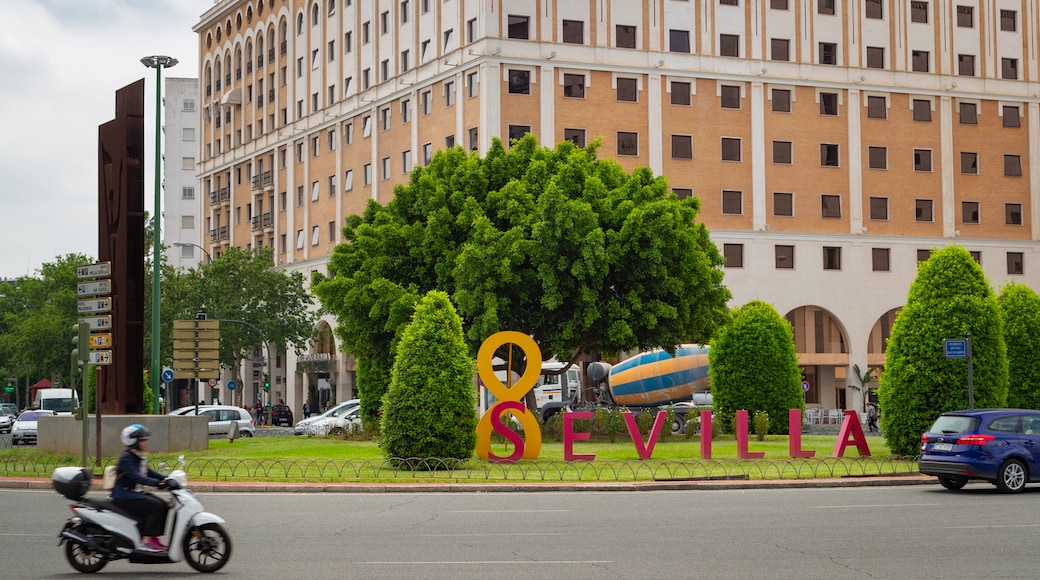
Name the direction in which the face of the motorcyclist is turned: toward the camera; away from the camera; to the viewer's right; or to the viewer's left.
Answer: to the viewer's right

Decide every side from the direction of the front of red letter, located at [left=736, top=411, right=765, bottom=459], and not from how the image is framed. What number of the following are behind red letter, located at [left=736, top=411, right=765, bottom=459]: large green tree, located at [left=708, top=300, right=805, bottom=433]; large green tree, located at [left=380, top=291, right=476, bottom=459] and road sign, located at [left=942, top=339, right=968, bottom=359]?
1

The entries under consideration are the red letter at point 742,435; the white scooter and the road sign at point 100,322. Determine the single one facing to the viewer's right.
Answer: the white scooter

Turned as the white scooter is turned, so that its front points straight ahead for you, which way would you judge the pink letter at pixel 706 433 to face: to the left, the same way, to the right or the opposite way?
to the right

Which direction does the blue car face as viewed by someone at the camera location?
facing away from the viewer and to the right of the viewer

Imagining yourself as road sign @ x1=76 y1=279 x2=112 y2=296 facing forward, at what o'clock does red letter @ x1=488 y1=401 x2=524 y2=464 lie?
The red letter is roughly at 9 o'clock from the road sign.

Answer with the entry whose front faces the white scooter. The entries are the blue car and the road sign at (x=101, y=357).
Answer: the road sign

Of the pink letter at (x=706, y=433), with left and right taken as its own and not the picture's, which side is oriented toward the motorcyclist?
front

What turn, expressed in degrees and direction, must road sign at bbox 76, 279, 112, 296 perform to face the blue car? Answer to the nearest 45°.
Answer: approximately 45° to its left

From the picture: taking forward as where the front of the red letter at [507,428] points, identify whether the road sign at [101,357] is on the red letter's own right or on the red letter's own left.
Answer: on the red letter's own right

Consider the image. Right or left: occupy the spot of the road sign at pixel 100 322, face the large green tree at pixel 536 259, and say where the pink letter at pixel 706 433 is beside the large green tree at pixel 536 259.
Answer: right

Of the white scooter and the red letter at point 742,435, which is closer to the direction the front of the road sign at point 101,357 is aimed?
the white scooter

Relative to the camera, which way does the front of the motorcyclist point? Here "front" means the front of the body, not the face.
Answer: to the viewer's right

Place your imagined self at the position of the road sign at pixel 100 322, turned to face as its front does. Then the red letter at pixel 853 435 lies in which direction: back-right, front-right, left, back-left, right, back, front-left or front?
left
